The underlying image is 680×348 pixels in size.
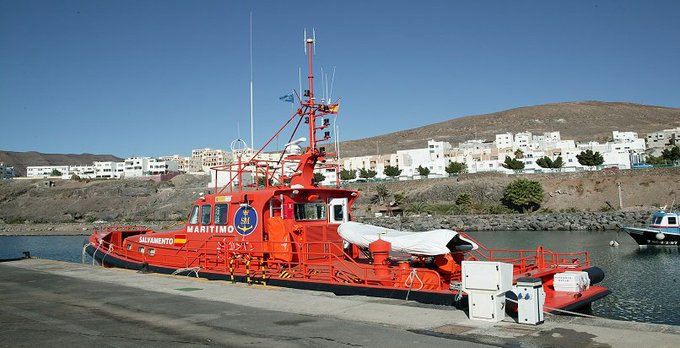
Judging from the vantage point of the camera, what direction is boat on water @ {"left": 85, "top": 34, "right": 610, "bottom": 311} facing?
facing away from the viewer and to the left of the viewer

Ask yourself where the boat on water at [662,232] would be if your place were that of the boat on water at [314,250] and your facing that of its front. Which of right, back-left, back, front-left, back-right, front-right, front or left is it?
right
